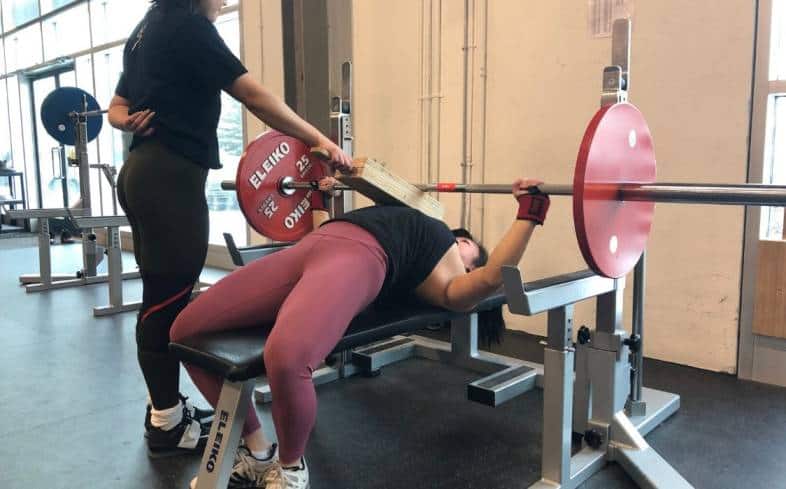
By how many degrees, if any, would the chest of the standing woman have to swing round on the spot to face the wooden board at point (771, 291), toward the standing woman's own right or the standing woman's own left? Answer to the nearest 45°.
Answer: approximately 45° to the standing woman's own right

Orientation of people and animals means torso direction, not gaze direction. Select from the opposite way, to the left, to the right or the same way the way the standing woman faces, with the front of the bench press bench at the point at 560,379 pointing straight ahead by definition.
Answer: the opposite way

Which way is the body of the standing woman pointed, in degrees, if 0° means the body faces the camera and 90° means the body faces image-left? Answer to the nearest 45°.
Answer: approximately 225°

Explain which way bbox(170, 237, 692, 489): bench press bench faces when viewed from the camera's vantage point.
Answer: facing the viewer and to the left of the viewer

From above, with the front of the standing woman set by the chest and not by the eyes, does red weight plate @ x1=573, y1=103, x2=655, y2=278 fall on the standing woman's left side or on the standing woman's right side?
on the standing woman's right side

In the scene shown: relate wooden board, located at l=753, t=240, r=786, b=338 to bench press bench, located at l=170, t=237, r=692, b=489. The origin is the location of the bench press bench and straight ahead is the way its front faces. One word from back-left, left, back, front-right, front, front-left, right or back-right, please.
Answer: back
